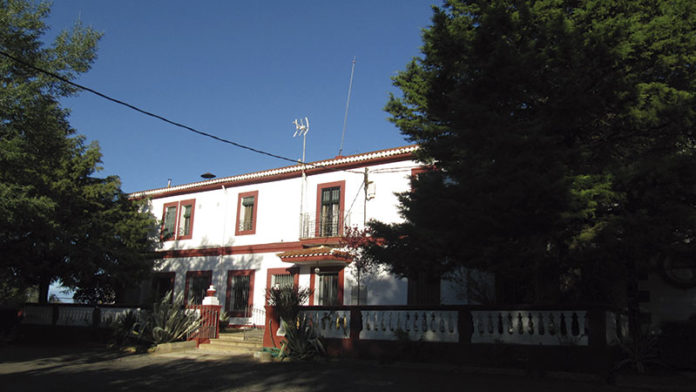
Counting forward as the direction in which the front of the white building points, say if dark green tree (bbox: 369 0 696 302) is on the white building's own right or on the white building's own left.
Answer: on the white building's own left

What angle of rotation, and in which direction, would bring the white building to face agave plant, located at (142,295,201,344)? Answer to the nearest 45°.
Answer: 0° — it already faces it

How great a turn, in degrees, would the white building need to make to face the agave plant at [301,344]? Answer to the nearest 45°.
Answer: approximately 45° to its left

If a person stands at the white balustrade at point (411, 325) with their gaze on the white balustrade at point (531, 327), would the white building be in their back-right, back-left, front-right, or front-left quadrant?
back-left

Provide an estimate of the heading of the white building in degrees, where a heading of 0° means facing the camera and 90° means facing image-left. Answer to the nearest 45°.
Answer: approximately 45°

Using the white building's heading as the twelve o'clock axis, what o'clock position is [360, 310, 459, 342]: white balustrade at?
The white balustrade is roughly at 10 o'clock from the white building.

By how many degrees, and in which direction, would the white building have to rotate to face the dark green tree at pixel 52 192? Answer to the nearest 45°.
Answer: approximately 45° to its right

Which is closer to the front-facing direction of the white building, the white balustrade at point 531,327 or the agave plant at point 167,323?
the agave plant

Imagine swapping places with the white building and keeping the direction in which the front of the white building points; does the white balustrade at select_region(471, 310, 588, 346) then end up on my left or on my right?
on my left
